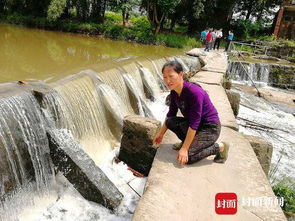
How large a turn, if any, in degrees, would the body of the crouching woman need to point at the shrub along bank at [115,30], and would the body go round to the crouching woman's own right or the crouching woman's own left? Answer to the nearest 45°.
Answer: approximately 135° to the crouching woman's own right

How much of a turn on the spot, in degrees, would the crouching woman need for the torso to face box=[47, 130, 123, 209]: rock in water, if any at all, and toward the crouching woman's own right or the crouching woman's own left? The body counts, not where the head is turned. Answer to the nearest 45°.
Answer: approximately 45° to the crouching woman's own right

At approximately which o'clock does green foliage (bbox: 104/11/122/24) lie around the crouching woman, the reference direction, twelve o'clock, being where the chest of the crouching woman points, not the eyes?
The green foliage is roughly at 4 o'clock from the crouching woman.

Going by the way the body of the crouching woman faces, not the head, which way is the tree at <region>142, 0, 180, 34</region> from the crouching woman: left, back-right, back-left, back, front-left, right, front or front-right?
back-right

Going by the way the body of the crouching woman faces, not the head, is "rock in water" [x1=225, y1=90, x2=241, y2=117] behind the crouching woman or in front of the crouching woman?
behind

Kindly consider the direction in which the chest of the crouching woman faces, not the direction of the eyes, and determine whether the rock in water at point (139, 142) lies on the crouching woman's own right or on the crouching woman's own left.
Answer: on the crouching woman's own right

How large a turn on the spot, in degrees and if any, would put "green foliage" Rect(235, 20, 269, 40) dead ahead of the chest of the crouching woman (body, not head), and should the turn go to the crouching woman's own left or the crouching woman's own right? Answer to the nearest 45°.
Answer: approximately 135° to the crouching woman's own right

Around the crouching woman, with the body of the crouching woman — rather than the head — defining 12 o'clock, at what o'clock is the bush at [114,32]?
The bush is roughly at 4 o'clock from the crouching woman.

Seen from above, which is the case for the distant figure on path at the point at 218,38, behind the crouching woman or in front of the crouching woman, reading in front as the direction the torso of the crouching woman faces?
behind

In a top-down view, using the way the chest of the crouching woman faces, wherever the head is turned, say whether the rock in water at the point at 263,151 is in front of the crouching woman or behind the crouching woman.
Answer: behind

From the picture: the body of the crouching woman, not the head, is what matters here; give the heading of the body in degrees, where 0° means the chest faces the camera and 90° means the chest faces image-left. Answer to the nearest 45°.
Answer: approximately 45°
